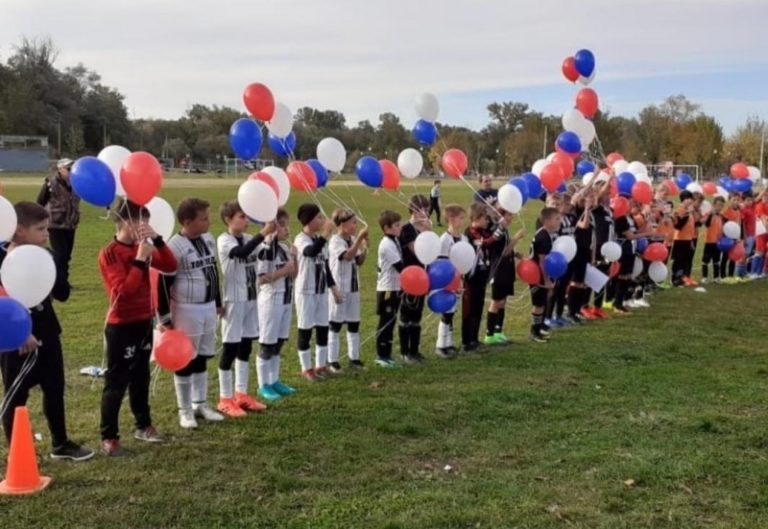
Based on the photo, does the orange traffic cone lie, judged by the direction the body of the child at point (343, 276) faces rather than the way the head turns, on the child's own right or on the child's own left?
on the child's own right

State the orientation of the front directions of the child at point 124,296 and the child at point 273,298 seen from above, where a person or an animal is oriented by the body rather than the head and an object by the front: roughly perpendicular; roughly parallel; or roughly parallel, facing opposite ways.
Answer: roughly parallel

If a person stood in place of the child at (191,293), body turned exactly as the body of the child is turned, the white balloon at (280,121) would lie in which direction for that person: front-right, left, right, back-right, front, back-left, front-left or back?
left

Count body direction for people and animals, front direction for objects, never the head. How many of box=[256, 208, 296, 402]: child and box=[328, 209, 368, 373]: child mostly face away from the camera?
0

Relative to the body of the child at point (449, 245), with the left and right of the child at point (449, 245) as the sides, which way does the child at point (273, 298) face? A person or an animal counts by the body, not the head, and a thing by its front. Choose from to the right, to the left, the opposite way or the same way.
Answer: the same way

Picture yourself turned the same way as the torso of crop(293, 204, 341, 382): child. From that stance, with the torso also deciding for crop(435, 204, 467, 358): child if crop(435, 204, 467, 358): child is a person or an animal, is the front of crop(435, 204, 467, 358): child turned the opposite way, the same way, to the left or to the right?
the same way

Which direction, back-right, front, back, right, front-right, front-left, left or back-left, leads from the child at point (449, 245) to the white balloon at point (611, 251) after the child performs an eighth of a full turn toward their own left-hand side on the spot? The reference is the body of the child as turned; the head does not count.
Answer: front-left

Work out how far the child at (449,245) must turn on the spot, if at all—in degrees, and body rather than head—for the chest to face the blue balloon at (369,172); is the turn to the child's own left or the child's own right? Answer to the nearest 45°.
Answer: approximately 135° to the child's own right

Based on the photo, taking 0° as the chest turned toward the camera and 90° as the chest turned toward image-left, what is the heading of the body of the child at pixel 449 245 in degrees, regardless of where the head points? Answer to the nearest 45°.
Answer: approximately 315°

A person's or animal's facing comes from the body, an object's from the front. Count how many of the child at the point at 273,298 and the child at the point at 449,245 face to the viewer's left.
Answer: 0

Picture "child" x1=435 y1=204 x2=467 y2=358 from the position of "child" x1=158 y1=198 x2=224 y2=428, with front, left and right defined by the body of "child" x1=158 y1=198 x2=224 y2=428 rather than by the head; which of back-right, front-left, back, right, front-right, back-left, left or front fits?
left

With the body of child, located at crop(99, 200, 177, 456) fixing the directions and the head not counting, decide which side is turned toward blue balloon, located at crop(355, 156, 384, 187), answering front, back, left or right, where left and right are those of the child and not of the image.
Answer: left

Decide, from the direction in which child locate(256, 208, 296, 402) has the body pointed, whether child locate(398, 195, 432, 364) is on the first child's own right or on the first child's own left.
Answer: on the first child's own left

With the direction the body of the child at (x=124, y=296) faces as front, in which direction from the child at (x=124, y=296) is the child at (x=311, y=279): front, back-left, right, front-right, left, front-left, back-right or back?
left

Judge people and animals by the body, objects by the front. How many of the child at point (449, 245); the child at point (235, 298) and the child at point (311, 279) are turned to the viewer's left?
0

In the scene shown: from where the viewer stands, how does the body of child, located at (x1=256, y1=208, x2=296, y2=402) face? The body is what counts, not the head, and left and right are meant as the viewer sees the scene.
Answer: facing the viewer and to the right of the viewer
